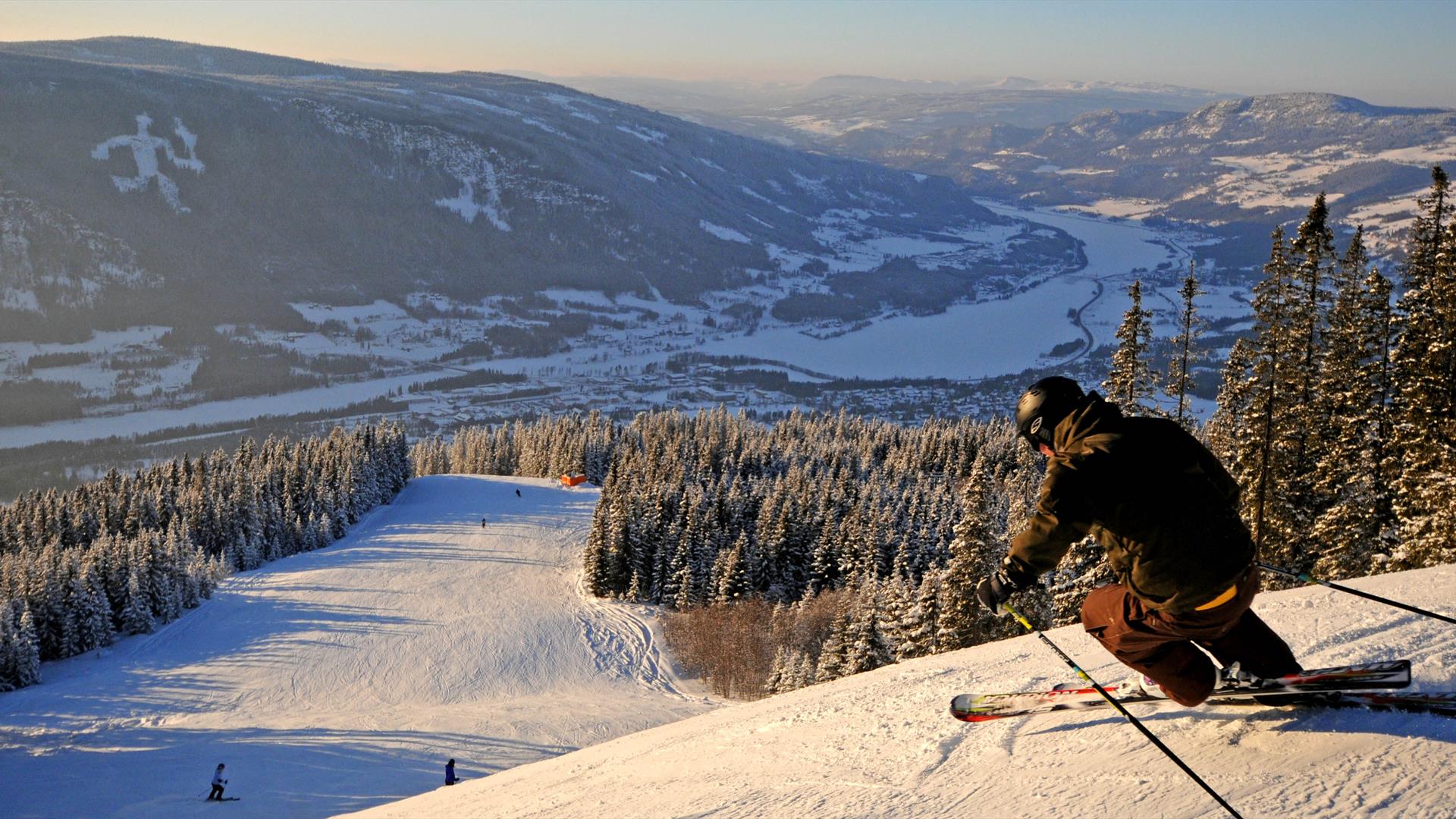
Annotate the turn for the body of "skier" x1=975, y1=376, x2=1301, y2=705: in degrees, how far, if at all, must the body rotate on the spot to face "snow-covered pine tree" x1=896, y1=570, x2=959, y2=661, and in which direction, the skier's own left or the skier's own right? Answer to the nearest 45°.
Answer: approximately 45° to the skier's own right

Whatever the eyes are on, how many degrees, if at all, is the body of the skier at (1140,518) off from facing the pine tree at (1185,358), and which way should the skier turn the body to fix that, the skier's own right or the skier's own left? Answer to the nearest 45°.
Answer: approximately 45° to the skier's own right

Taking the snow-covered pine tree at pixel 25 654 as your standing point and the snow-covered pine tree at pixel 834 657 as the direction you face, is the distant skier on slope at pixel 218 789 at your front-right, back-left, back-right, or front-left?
front-right

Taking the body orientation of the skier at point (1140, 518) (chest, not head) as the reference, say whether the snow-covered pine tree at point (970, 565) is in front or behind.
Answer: in front

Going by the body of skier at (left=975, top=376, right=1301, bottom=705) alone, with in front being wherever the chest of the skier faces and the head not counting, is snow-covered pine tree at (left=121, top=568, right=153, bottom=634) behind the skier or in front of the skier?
in front

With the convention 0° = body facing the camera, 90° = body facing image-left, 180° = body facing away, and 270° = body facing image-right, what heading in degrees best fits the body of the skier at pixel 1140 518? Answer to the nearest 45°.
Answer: approximately 135°
